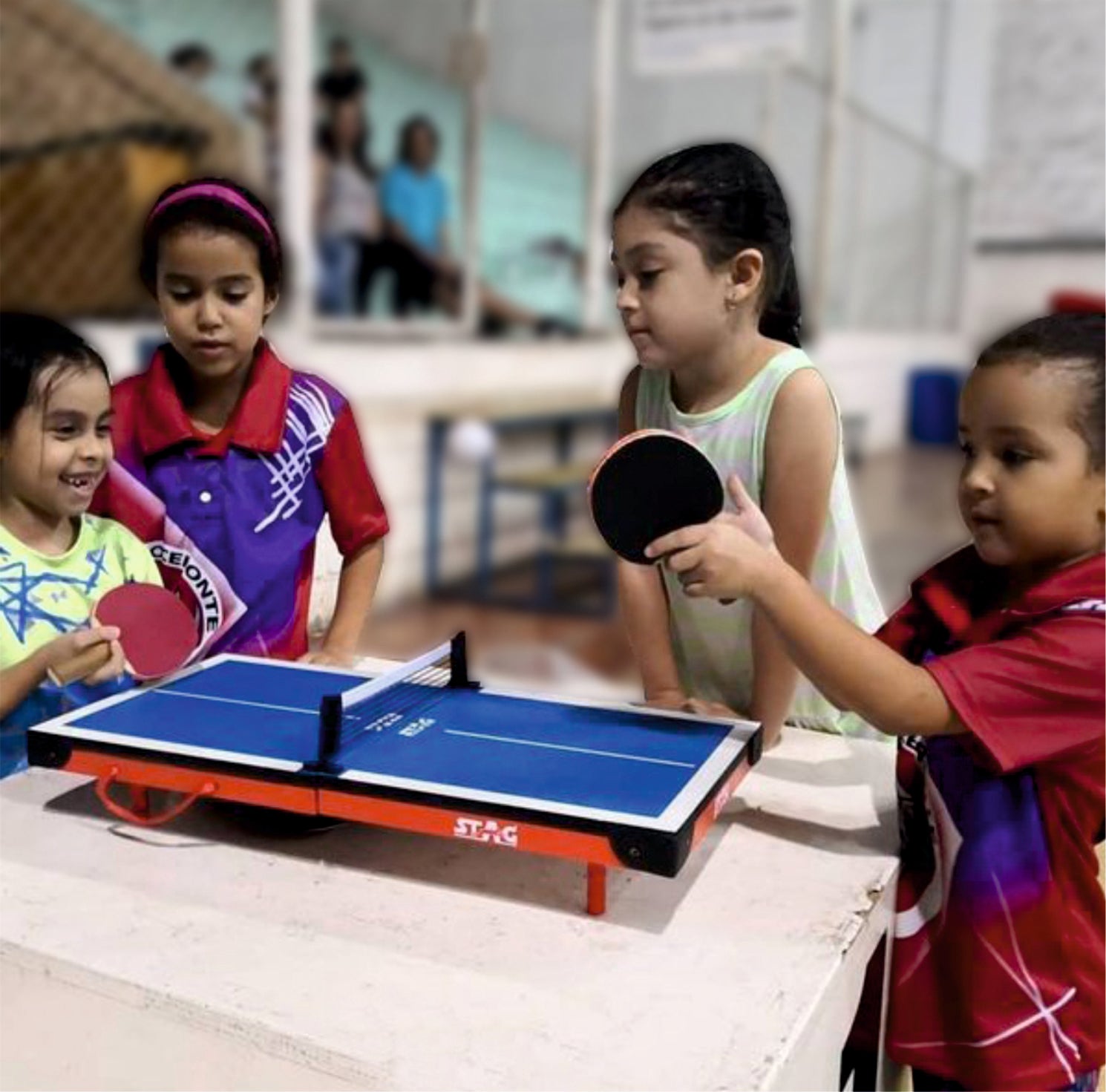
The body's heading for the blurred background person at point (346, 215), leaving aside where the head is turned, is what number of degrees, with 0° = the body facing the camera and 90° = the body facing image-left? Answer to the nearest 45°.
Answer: approximately 0°

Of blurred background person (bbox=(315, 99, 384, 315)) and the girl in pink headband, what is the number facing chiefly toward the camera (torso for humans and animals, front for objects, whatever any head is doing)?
2

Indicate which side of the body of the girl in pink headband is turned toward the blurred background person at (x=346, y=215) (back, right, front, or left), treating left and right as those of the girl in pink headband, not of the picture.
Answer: back

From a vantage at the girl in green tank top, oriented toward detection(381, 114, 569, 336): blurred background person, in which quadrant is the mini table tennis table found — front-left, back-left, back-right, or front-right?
back-left
